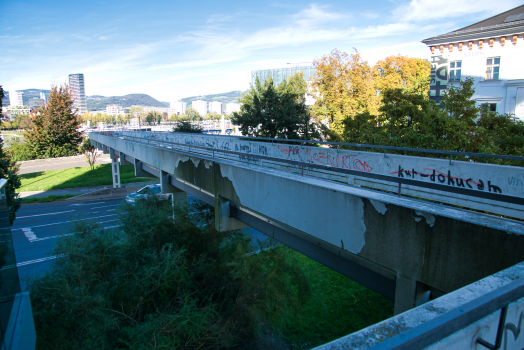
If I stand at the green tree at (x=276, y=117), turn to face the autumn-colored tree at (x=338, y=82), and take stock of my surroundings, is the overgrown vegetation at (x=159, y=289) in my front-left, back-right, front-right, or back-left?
back-right

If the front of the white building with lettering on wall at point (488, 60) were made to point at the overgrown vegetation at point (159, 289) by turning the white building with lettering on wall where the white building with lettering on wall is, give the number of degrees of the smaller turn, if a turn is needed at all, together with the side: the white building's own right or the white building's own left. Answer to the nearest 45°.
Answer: approximately 45° to the white building's own left

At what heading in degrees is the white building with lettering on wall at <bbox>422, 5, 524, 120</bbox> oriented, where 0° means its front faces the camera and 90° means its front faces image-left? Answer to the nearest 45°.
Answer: approximately 45°

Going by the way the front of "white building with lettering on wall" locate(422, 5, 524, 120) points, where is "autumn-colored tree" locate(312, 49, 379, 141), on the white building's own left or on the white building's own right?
on the white building's own right
